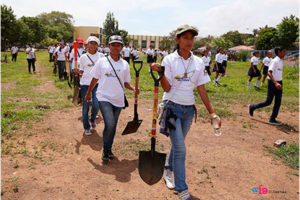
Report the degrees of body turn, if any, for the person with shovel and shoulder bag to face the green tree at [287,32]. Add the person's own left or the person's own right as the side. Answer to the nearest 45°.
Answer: approximately 135° to the person's own left

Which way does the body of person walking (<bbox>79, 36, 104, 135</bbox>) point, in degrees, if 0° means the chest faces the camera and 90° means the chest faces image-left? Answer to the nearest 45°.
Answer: approximately 0°

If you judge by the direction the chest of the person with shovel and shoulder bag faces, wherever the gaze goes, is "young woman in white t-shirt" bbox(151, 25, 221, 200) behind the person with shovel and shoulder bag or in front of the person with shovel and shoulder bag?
in front

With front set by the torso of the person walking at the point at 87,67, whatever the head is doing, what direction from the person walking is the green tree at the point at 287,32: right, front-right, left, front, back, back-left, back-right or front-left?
back-left

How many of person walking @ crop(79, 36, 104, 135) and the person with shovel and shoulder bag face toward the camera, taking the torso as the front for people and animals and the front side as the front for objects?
2

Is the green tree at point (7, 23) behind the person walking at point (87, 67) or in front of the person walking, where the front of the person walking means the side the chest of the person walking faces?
behind
